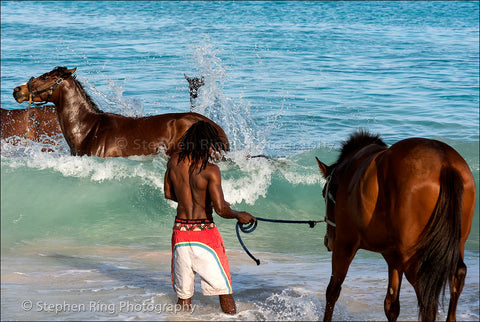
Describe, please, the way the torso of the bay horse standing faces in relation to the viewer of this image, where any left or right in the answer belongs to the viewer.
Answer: facing away from the viewer and to the left of the viewer

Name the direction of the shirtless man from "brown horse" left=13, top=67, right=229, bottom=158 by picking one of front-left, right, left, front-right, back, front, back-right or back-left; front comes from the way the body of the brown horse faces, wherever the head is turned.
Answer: left

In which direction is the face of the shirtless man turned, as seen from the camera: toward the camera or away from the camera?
away from the camera

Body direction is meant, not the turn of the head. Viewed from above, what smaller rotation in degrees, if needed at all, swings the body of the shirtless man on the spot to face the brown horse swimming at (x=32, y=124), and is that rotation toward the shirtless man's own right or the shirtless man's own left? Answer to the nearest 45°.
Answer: approximately 45° to the shirtless man's own left

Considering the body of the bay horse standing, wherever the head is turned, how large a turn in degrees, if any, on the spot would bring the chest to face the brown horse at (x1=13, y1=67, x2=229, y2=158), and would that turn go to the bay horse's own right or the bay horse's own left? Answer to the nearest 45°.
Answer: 0° — it already faces it

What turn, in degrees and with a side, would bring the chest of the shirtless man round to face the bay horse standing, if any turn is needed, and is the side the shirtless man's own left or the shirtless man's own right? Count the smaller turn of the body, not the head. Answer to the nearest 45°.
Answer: approximately 90° to the shirtless man's own right

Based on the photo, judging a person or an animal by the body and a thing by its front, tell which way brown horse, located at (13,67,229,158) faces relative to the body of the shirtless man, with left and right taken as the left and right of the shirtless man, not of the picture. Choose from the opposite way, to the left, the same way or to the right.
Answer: to the left

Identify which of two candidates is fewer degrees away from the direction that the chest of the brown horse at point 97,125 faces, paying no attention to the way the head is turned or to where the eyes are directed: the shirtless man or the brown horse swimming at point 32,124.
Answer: the brown horse swimming

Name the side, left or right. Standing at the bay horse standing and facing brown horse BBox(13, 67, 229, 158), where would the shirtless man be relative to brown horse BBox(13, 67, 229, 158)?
left

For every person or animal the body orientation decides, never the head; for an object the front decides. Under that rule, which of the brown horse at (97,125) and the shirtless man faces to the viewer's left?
the brown horse

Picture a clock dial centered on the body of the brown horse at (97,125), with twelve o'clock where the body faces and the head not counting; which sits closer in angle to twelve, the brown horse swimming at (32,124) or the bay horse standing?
the brown horse swimming

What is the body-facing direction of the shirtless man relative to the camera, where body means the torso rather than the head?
away from the camera

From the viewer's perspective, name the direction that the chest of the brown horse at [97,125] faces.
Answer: to the viewer's left

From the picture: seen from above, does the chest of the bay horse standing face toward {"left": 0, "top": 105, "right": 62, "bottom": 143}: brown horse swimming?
yes

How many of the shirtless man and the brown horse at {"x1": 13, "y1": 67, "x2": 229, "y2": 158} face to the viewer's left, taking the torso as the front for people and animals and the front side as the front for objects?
1

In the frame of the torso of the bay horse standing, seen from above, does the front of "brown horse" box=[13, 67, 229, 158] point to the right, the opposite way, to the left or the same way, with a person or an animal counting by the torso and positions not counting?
to the left
